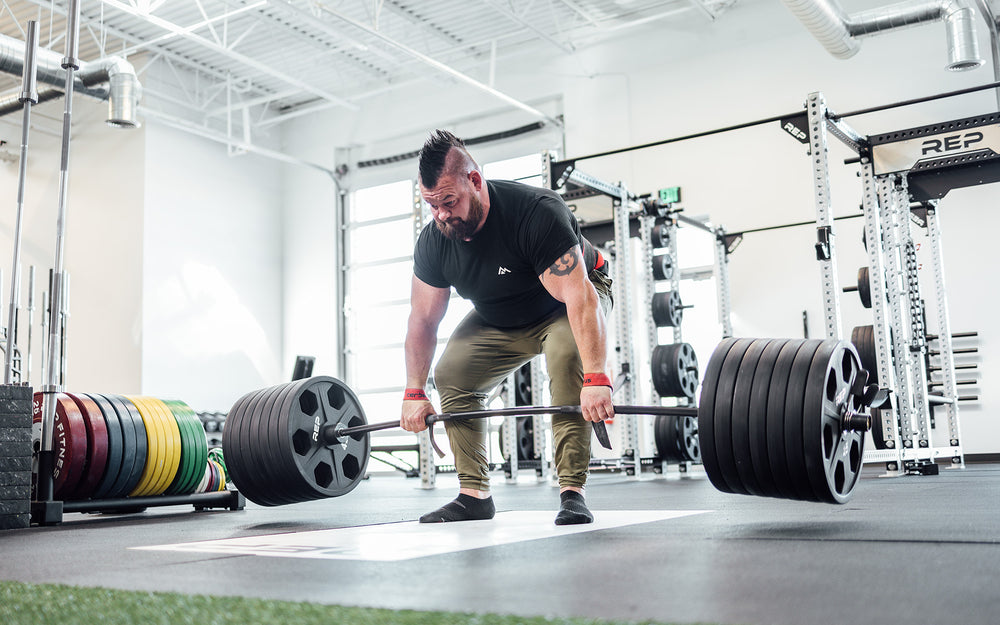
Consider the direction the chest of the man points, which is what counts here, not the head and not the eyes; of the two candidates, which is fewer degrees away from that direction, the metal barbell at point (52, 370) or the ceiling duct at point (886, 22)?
the metal barbell

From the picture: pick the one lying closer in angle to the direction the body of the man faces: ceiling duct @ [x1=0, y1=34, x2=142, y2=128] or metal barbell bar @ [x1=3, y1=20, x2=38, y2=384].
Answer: the metal barbell bar

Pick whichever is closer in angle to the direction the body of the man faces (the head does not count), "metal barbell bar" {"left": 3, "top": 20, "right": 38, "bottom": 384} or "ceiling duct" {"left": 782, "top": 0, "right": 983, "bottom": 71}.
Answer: the metal barbell bar

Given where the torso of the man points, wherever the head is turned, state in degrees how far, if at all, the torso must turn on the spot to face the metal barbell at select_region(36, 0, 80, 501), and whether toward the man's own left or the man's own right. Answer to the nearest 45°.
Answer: approximately 45° to the man's own right

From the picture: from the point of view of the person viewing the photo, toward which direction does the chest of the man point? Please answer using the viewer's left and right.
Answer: facing the viewer and to the left of the viewer

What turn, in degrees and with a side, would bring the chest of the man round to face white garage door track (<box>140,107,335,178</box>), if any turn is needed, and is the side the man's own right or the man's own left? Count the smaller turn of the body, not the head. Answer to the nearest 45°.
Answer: approximately 90° to the man's own right

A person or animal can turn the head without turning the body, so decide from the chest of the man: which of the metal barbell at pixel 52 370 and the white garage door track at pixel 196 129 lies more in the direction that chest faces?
the metal barbell

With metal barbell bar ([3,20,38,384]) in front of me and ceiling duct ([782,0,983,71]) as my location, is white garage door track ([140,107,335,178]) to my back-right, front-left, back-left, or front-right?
front-right

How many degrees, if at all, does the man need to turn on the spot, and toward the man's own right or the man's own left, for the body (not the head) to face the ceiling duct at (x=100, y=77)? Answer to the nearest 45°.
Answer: approximately 90° to the man's own right
